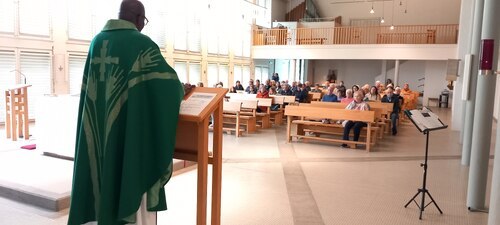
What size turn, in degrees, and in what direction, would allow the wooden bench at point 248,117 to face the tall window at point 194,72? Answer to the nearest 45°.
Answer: approximately 135° to its right

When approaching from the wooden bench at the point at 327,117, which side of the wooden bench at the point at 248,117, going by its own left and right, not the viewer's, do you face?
left

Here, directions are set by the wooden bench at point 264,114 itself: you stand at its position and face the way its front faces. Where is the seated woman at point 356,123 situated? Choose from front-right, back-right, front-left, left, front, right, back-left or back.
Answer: left

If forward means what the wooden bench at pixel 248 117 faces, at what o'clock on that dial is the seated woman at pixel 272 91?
The seated woman is roughly at 5 o'clock from the wooden bench.

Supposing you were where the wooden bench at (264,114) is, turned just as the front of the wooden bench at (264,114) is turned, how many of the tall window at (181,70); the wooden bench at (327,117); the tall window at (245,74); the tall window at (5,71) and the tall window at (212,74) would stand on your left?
1

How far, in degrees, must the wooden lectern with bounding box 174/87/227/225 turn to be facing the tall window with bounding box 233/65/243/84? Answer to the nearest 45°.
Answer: approximately 135° to its right

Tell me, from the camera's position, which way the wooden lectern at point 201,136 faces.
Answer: facing the viewer and to the left of the viewer

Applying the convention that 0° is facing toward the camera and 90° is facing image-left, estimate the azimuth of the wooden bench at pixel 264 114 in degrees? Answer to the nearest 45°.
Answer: approximately 45°

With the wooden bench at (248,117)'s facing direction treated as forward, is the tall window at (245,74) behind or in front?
behind

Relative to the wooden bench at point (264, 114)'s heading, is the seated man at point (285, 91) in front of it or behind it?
behind

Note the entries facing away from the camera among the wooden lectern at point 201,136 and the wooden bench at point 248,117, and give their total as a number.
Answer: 0

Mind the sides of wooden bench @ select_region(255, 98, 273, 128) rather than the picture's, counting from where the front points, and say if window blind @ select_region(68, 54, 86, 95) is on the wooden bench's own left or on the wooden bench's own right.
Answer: on the wooden bench's own right

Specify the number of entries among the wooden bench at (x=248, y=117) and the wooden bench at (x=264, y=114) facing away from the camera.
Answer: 0
